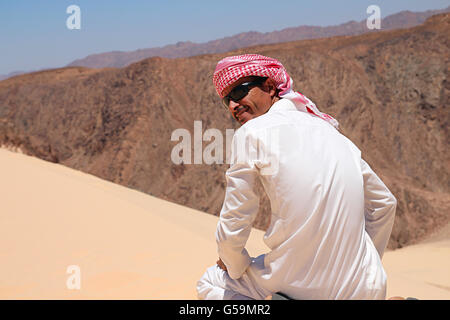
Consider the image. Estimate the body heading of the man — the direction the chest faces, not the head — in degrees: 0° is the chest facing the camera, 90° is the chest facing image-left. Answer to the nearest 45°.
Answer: approximately 135°
